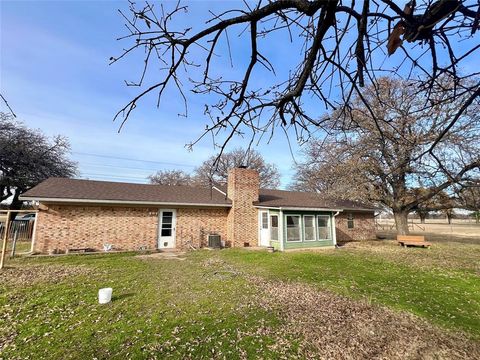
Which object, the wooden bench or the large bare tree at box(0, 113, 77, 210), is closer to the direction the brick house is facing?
the large bare tree

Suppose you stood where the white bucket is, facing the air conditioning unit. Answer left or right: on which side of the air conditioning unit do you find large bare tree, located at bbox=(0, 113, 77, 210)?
left

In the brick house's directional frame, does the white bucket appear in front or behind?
behind

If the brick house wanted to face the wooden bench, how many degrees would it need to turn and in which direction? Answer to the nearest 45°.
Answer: approximately 90° to its right

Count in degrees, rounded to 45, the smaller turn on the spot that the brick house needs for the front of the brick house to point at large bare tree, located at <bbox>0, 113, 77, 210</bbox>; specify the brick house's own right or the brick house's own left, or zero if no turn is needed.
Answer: approximately 45° to the brick house's own left
